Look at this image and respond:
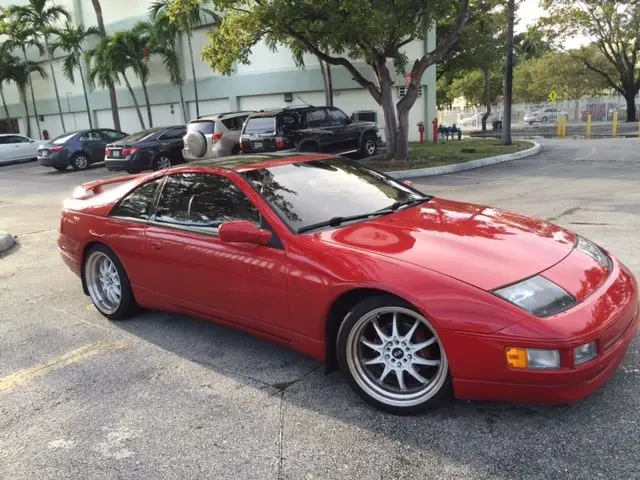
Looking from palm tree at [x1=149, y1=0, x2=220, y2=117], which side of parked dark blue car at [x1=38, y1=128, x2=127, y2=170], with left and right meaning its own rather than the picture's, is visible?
front

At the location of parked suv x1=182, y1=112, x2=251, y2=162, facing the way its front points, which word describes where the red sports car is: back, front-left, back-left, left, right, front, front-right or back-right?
back-right

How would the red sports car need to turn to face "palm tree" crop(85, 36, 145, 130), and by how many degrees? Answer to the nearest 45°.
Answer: approximately 180°

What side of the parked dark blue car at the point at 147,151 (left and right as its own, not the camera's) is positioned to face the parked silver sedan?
left

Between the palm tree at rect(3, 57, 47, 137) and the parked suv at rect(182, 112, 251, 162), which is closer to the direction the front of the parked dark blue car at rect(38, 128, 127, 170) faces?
the parked suv

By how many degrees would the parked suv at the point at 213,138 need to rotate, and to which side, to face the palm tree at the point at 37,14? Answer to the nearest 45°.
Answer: approximately 90° to its left

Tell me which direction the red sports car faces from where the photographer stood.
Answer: facing the viewer and to the right of the viewer

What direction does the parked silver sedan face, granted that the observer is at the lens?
facing away from the viewer and to the right of the viewer

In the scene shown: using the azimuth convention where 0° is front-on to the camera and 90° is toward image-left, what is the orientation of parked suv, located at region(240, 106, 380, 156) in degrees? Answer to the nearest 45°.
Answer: approximately 225°

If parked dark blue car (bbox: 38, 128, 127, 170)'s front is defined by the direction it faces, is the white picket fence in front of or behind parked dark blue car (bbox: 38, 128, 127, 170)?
in front

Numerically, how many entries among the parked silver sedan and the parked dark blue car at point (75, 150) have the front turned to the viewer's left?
0

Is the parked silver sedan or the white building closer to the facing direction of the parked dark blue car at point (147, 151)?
the white building

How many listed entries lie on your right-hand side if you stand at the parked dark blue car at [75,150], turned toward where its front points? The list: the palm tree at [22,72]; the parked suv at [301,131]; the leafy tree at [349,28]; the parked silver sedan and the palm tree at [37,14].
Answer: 2

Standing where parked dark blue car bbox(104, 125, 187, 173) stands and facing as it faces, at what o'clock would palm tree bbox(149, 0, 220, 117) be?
The palm tree is roughly at 11 o'clock from the parked dark blue car.
